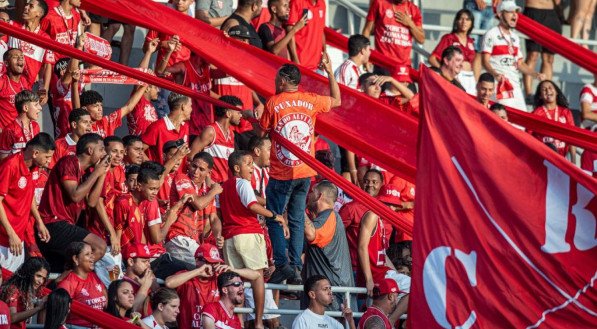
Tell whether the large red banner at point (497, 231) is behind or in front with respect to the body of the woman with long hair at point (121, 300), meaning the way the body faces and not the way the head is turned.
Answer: in front

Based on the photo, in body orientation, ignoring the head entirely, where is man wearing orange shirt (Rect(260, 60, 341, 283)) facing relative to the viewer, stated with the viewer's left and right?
facing away from the viewer

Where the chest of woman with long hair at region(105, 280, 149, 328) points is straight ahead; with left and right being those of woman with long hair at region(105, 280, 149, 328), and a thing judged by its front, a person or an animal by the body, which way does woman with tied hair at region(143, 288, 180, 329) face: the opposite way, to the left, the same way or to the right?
the same way

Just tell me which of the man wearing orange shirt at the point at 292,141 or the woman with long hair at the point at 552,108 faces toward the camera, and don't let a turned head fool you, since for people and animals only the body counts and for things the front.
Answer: the woman with long hair

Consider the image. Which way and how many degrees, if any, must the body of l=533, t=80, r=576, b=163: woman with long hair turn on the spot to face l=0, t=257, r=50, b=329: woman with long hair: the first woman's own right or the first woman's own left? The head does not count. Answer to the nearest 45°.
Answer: approximately 45° to the first woman's own right

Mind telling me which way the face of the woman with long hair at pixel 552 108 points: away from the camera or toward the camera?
toward the camera

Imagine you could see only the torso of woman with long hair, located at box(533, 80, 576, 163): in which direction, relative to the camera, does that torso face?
toward the camera

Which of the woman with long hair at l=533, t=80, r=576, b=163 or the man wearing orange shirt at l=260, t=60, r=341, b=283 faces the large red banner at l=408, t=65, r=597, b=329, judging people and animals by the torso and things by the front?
the woman with long hair

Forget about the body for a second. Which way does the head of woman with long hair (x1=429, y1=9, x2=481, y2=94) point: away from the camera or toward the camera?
toward the camera

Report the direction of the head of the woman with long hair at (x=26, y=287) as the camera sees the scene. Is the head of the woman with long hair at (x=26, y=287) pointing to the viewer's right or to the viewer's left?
to the viewer's right

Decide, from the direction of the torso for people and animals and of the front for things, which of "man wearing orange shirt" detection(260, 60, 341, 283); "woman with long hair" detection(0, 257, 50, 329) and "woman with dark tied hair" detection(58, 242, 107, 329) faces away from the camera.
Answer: the man wearing orange shirt

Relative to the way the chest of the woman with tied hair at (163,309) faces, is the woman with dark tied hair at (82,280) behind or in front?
behind

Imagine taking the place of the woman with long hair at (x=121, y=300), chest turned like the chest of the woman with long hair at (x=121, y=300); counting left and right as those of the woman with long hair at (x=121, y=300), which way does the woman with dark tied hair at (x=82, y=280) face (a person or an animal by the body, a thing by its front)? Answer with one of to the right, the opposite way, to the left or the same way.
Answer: the same way
